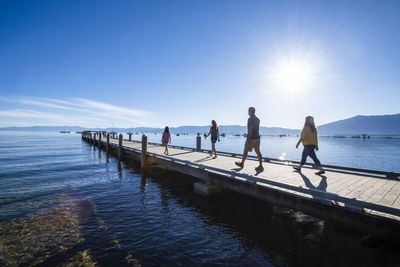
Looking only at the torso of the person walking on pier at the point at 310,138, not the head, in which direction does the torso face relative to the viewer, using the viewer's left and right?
facing away from the viewer and to the left of the viewer
